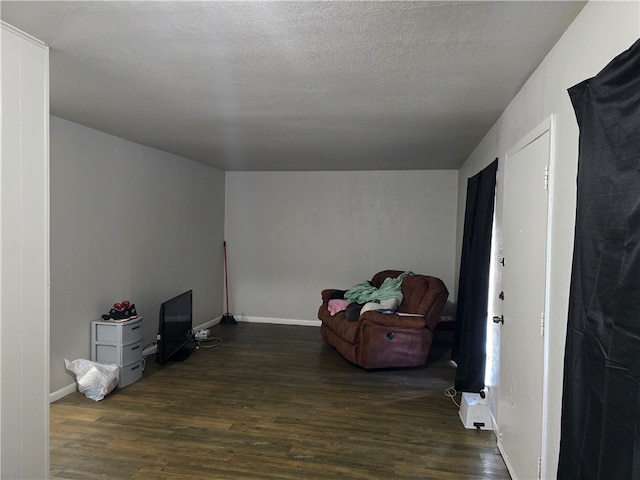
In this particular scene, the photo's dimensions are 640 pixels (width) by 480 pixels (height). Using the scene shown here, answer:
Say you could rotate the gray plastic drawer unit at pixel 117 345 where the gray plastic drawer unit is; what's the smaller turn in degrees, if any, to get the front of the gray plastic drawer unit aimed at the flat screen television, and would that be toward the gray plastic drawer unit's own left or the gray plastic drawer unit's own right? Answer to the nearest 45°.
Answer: approximately 90° to the gray plastic drawer unit's own left

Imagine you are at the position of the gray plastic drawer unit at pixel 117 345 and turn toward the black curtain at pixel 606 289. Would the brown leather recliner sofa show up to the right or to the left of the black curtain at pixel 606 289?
left

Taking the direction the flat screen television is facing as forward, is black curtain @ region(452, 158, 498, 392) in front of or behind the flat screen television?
in front

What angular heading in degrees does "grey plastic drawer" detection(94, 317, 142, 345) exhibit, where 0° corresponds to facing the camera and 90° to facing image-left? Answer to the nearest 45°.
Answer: approximately 315°

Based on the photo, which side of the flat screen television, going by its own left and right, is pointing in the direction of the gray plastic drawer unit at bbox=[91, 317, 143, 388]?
right

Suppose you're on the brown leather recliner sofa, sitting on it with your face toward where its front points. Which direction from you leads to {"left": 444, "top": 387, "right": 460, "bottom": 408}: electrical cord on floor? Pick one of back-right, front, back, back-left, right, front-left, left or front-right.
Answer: left

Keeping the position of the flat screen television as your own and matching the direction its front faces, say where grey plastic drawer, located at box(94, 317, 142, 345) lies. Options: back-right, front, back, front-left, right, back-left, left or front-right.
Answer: right

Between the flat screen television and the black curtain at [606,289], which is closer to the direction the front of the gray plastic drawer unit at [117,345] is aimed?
the black curtain

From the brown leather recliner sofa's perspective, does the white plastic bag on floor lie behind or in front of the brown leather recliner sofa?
in front

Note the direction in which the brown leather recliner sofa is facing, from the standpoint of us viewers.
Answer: facing the viewer and to the left of the viewer

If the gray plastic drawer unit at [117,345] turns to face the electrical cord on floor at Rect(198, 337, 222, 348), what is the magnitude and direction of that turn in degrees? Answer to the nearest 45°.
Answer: approximately 90° to its left

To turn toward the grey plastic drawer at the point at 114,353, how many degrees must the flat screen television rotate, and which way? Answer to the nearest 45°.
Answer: approximately 90° to its right

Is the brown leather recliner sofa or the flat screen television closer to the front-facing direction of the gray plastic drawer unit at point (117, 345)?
the brown leather recliner sofa
